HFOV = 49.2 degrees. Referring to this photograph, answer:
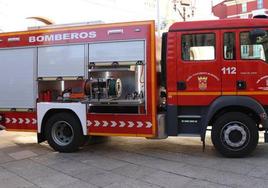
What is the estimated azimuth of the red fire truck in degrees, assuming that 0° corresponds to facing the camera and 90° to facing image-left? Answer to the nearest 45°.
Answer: approximately 270°
